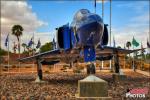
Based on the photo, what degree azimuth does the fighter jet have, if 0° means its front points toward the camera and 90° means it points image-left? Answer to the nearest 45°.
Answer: approximately 0°
